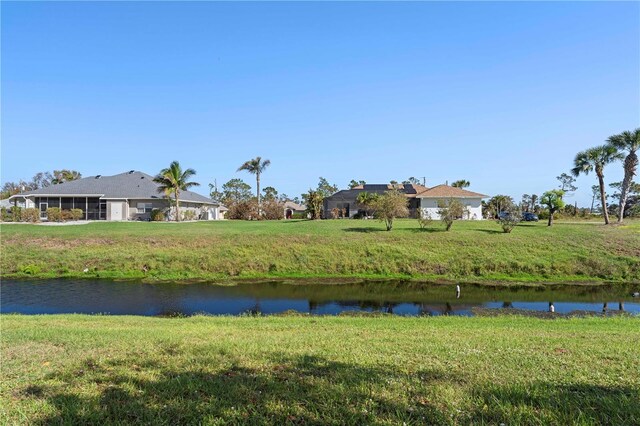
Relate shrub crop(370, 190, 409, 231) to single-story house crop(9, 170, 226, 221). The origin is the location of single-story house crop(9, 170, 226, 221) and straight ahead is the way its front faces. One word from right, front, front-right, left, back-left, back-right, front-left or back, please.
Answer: back-right

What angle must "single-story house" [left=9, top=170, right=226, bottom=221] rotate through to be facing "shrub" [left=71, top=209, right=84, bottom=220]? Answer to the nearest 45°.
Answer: approximately 135° to its left

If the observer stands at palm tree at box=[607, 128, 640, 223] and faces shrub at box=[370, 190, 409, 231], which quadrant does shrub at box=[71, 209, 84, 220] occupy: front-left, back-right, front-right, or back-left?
front-right

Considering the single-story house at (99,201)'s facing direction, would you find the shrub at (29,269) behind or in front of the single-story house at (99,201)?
behind

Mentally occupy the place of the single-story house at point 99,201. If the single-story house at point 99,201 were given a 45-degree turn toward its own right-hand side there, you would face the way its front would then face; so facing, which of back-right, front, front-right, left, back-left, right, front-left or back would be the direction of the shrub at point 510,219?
right

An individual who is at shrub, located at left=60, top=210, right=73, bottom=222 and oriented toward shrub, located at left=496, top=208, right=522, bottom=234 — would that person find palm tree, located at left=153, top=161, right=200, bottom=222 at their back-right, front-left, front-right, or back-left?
front-left

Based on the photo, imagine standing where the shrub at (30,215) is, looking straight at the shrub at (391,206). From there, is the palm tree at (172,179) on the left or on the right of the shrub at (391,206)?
left

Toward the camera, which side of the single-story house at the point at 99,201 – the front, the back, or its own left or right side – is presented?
back

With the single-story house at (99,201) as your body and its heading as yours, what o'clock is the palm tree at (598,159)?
The palm tree is roughly at 4 o'clock from the single-story house.
